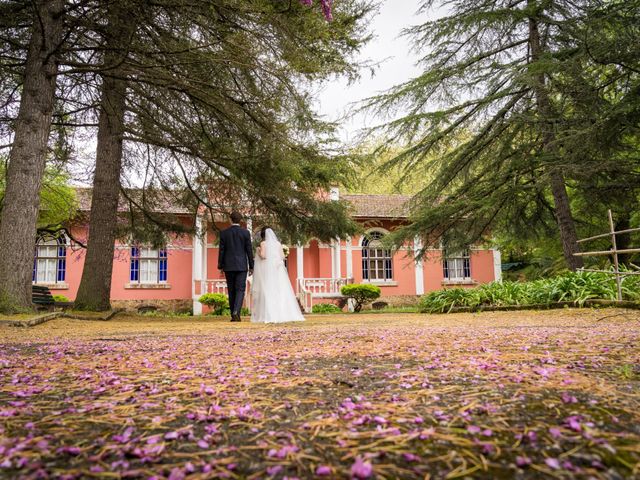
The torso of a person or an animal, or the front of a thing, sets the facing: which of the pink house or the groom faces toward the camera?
the pink house

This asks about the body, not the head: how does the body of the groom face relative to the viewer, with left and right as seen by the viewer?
facing away from the viewer

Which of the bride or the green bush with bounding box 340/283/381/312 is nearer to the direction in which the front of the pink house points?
the bride

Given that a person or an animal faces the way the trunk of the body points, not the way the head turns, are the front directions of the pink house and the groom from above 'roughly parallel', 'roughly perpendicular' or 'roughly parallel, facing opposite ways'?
roughly parallel, facing opposite ways

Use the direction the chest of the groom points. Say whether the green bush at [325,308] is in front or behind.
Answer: in front

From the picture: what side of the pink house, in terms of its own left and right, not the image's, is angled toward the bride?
front

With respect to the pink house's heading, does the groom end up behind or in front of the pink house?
in front

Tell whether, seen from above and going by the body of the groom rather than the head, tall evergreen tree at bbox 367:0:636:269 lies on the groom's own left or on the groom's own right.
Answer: on the groom's own right

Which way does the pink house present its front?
toward the camera

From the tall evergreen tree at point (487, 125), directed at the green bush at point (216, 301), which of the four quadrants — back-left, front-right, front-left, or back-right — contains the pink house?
front-right

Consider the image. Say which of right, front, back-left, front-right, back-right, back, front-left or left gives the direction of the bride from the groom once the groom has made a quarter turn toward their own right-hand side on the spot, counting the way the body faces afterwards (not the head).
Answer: front

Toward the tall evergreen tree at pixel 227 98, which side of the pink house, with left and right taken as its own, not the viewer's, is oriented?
front

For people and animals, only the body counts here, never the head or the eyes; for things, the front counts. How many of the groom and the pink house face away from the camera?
1
